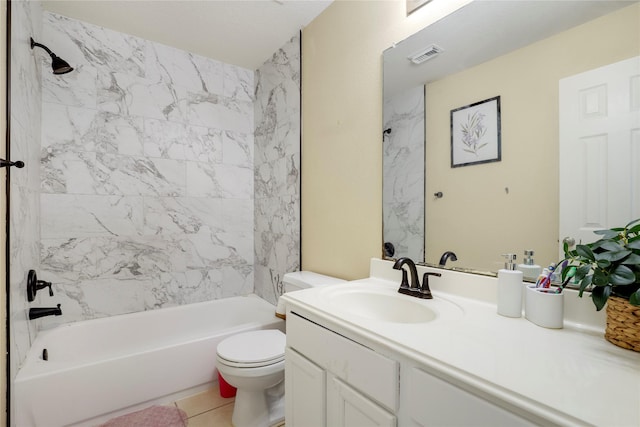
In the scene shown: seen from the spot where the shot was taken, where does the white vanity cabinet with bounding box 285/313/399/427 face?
facing the viewer and to the left of the viewer

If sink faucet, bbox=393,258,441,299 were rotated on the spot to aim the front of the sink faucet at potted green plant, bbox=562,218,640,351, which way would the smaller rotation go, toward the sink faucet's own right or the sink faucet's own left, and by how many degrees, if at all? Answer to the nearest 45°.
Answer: approximately 90° to the sink faucet's own left

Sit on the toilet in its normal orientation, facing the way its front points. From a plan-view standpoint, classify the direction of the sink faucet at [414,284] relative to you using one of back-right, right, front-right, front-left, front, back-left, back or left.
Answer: left

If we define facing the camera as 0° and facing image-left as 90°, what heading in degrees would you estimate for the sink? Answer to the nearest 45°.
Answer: approximately 45°

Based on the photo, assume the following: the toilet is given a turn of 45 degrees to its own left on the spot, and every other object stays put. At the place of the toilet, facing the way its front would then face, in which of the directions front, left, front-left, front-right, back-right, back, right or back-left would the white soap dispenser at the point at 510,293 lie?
front-left

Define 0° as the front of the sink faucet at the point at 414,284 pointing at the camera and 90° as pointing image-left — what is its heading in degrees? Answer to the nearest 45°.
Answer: approximately 45°

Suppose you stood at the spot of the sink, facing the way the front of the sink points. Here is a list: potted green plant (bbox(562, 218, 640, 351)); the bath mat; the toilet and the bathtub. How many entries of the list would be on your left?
1

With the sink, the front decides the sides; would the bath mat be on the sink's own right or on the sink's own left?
on the sink's own right

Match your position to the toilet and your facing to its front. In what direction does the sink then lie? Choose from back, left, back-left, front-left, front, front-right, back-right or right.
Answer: left
